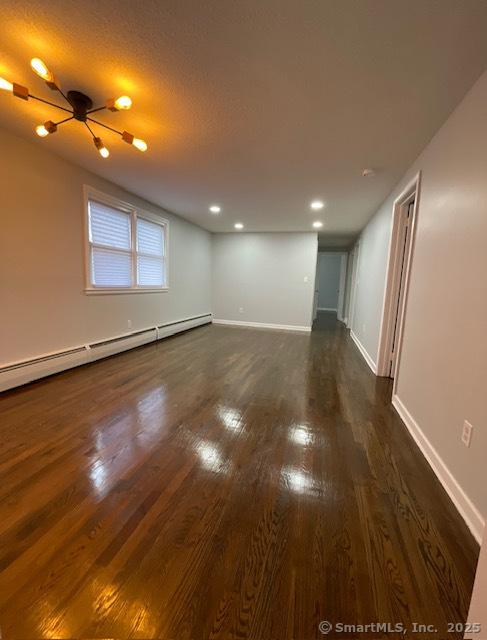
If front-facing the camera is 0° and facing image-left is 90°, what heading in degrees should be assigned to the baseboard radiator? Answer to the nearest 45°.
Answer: approximately 315°
